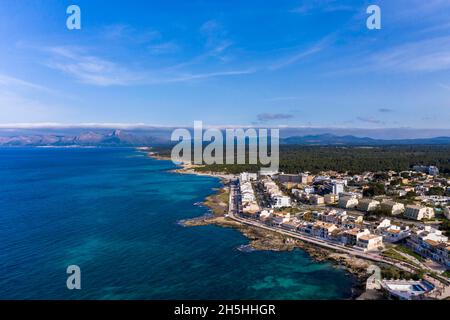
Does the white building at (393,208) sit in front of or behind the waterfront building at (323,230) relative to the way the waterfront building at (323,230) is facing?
behind

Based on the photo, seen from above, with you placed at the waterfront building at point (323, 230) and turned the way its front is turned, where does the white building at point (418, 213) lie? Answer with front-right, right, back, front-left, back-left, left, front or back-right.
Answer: back

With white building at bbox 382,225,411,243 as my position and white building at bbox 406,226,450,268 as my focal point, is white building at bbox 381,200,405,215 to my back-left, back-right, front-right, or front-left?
back-left

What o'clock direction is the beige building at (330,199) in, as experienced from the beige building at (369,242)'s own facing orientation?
the beige building at (330,199) is roughly at 4 o'clock from the beige building at (369,242).

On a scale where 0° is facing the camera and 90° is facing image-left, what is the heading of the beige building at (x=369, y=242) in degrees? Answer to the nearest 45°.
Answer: approximately 45°

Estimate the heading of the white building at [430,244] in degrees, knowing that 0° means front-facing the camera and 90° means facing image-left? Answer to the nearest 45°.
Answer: approximately 45°

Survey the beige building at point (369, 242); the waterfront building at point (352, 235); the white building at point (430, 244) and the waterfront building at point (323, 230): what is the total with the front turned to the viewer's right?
0

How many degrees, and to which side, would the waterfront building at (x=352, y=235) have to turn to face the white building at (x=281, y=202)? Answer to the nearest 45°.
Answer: approximately 90° to its right

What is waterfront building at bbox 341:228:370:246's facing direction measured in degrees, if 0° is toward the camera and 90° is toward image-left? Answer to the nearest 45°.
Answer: approximately 45°

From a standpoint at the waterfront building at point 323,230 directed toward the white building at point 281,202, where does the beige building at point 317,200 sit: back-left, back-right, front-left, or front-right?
front-right

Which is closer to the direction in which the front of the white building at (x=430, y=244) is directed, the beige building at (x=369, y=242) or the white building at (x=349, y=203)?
the beige building

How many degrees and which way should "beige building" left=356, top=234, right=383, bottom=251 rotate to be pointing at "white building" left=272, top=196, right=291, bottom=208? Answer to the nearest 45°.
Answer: approximately 90° to its right

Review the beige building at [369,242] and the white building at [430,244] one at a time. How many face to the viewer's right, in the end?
0

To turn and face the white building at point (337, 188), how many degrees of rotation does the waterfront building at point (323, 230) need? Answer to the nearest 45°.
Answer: approximately 135° to its right
